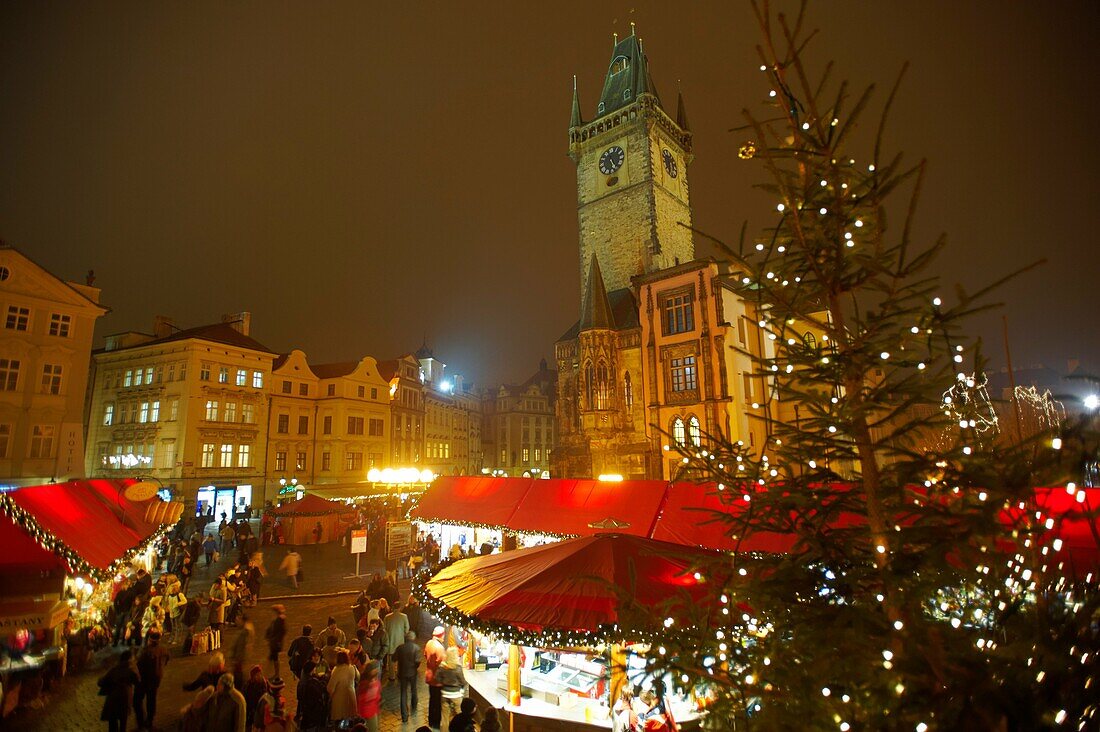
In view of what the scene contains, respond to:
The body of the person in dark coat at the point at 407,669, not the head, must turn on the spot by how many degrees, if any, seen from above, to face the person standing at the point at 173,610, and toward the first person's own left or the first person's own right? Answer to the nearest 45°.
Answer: approximately 45° to the first person's own left

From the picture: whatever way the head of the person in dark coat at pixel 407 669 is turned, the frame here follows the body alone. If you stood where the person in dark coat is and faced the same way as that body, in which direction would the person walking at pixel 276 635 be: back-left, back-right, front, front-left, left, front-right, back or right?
front-left

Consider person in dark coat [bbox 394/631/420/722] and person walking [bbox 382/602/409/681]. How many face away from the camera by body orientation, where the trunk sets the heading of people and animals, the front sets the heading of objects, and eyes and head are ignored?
2

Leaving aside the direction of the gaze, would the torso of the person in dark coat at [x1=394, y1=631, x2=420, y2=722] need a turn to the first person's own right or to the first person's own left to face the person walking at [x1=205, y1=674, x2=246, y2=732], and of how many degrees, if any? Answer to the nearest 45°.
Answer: approximately 135° to the first person's own left

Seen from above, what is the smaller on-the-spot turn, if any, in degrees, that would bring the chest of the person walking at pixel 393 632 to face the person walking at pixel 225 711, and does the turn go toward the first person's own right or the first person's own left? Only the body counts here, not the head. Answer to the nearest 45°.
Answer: approximately 135° to the first person's own left

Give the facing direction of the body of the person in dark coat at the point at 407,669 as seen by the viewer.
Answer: away from the camera

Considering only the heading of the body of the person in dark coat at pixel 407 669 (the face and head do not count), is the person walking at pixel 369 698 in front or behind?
behind

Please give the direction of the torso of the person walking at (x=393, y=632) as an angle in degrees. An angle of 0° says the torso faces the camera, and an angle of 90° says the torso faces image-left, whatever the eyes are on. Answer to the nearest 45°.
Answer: approximately 180°

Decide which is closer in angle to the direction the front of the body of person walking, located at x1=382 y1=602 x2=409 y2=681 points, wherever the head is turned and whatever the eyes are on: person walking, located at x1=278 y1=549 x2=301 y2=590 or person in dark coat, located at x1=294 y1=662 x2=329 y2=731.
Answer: the person walking

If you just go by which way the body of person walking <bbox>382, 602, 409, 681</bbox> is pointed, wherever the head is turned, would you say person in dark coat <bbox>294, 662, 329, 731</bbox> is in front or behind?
behind
